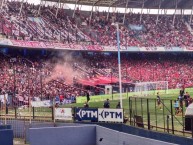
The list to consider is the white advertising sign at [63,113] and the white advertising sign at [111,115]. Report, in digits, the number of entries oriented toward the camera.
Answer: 2

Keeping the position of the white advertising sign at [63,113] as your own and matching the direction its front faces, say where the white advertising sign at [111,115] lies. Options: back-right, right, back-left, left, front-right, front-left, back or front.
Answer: front-left

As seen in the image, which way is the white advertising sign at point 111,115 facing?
toward the camera

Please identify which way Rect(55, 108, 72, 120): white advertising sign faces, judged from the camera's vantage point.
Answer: facing the viewer

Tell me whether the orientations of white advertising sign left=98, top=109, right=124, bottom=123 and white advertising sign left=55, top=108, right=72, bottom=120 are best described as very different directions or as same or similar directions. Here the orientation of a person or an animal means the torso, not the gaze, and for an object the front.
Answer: same or similar directions

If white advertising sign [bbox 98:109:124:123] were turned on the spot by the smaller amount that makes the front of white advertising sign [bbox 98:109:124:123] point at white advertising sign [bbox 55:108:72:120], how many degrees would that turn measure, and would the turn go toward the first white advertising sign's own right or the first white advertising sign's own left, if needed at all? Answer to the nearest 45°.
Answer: approximately 135° to the first white advertising sign's own right
